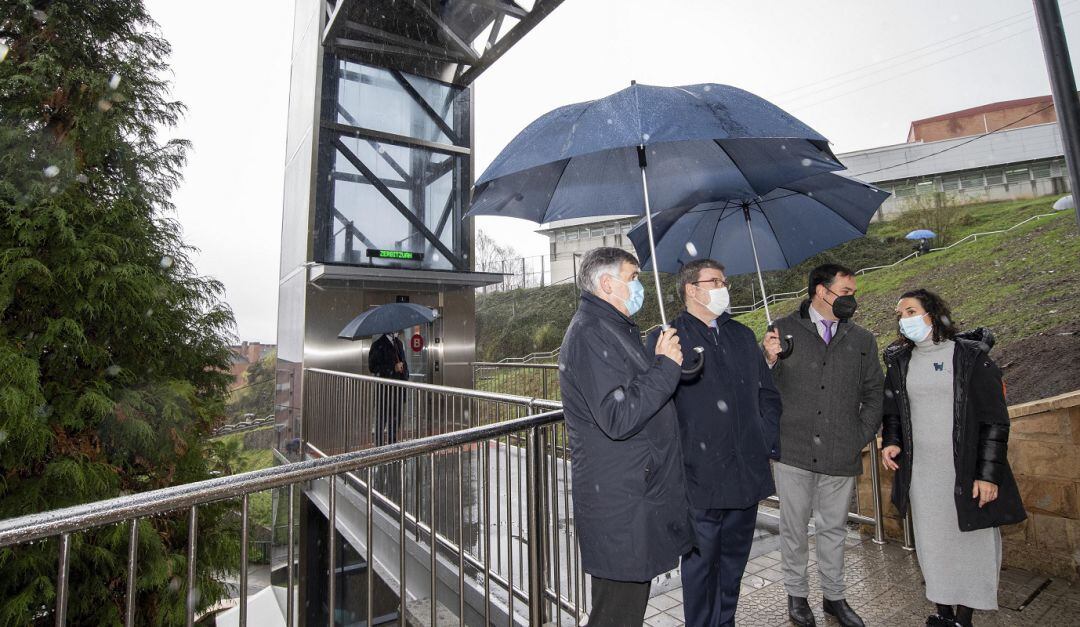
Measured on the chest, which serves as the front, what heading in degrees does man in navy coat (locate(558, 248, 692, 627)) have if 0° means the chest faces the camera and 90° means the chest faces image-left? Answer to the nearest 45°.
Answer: approximately 270°

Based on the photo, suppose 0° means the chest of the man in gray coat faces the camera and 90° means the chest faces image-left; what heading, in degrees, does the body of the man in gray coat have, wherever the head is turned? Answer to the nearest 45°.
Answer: approximately 0°

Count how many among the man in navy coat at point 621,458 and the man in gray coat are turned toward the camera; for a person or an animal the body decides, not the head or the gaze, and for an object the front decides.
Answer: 1

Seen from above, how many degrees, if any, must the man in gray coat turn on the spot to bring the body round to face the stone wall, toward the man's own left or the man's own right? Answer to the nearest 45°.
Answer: approximately 135° to the man's own left

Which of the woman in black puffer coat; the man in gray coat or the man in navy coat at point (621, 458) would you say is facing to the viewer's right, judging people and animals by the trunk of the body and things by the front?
the man in navy coat
